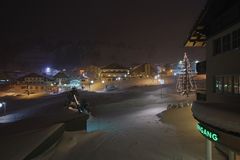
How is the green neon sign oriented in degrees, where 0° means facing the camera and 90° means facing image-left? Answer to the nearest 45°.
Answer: approximately 45°
